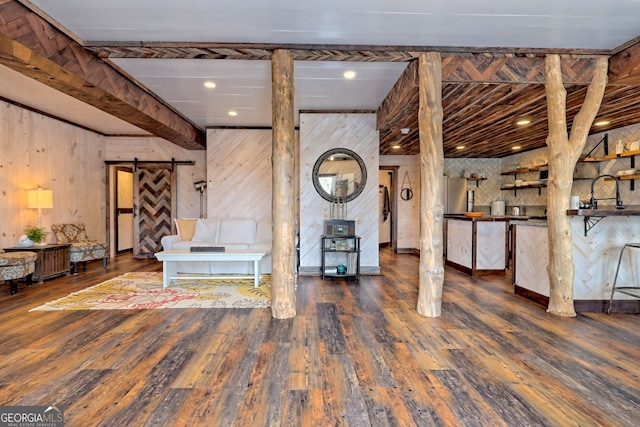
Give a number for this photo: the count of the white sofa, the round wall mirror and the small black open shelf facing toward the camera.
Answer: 3

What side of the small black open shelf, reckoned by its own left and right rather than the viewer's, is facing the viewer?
front

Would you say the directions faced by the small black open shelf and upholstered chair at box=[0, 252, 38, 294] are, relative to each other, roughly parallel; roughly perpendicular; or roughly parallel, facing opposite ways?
roughly perpendicular

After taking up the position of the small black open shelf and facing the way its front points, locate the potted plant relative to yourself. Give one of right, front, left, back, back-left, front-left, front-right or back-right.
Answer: right

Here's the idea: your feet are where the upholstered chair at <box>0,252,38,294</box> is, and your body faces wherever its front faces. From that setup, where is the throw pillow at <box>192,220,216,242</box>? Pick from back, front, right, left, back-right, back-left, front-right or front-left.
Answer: front-left

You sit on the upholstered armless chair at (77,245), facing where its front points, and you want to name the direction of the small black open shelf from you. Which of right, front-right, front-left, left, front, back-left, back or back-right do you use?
front

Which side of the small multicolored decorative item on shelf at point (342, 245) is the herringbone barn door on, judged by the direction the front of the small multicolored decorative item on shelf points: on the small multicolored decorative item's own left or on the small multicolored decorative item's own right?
on the small multicolored decorative item's own right

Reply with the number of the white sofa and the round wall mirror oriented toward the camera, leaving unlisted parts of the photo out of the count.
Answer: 2

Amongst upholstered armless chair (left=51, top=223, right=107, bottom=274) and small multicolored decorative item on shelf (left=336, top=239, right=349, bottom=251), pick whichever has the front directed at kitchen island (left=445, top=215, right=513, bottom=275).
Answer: the upholstered armless chair

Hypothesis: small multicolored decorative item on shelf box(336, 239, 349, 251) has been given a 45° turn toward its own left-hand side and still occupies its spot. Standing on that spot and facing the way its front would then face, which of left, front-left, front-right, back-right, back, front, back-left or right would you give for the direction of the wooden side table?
back-right

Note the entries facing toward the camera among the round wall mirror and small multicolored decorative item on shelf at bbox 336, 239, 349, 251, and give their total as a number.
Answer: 2

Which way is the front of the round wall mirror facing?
toward the camera

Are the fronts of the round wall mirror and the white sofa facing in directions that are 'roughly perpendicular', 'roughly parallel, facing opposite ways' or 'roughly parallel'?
roughly parallel

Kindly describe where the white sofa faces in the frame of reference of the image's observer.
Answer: facing the viewer

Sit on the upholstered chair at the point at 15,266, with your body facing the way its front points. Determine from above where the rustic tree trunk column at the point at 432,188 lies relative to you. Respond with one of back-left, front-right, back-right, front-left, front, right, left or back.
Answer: front

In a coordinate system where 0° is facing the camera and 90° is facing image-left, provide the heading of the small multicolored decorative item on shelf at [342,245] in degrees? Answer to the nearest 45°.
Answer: approximately 0°

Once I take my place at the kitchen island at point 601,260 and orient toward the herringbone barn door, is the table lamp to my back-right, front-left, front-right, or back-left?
front-left

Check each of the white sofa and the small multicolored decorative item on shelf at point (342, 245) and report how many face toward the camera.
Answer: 2

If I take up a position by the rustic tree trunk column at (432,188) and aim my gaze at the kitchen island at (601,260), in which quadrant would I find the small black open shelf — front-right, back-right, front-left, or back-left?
back-left
